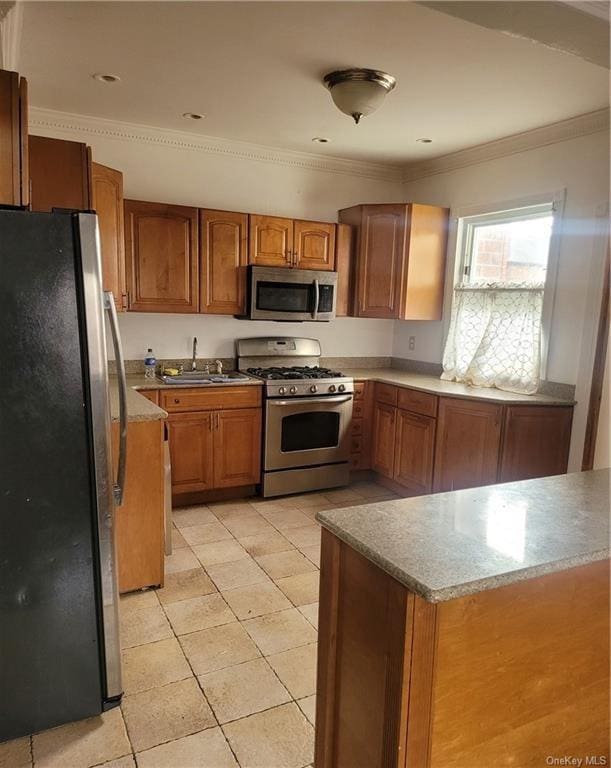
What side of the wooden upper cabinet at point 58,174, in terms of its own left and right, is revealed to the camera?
right

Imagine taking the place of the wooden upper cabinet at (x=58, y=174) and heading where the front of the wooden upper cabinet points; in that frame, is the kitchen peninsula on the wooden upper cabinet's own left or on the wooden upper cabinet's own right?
on the wooden upper cabinet's own right

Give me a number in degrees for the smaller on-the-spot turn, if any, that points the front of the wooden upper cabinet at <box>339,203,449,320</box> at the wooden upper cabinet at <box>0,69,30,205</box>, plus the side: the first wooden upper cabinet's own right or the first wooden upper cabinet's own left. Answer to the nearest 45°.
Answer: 0° — it already faces it

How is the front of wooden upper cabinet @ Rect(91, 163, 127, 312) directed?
to the viewer's right

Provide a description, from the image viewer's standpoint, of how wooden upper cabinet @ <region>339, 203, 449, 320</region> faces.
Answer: facing the viewer and to the left of the viewer

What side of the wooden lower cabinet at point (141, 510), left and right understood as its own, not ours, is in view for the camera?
right

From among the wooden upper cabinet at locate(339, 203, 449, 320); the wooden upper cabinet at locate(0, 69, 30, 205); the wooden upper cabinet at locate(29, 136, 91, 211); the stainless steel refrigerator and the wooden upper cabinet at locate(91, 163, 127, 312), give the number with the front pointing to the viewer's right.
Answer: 4

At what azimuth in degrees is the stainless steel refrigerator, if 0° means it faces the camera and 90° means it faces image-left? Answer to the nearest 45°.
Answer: approximately 270°

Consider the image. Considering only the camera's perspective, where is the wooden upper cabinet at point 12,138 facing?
facing to the right of the viewer

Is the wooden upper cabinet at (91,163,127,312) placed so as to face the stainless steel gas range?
yes

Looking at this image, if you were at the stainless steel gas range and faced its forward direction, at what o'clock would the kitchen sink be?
The kitchen sink is roughly at 4 o'clock from the stainless steel gas range.

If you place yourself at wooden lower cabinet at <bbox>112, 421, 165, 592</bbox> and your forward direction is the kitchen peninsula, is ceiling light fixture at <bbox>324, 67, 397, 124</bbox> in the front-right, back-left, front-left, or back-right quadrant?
front-left

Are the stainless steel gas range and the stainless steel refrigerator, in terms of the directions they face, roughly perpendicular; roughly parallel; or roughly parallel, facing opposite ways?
roughly perpendicular

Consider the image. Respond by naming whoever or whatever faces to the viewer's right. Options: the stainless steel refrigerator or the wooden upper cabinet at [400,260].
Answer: the stainless steel refrigerator
